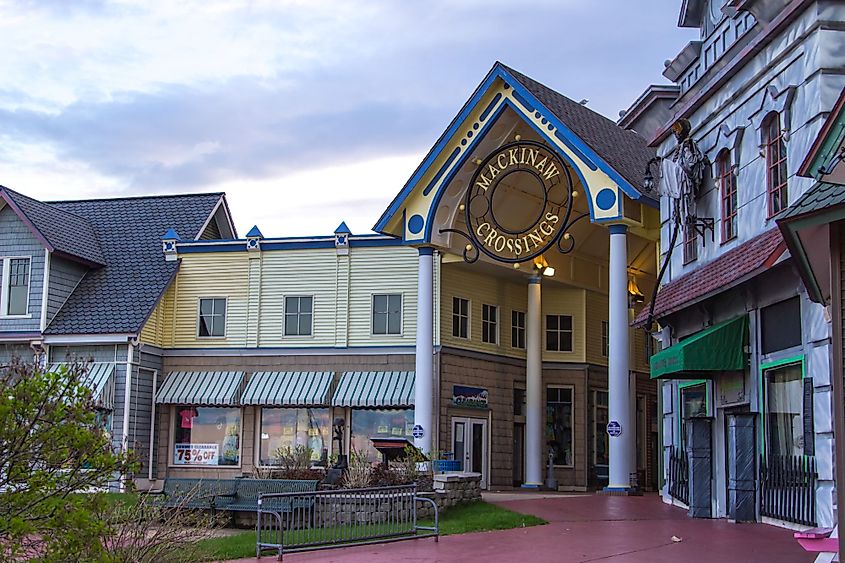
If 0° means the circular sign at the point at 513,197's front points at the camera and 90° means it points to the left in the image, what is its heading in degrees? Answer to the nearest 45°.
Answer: approximately 45°

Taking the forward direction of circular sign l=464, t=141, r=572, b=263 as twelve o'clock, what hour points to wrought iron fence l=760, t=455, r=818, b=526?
The wrought iron fence is roughly at 10 o'clock from the circular sign.

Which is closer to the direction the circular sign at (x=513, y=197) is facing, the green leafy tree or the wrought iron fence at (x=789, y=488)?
the green leafy tree

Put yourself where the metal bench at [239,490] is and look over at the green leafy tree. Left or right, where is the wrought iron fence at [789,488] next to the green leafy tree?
left

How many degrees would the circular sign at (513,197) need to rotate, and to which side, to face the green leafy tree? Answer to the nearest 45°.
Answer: approximately 45° to its left

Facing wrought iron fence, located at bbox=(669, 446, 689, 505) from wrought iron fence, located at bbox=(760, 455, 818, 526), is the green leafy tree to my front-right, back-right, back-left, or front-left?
back-left

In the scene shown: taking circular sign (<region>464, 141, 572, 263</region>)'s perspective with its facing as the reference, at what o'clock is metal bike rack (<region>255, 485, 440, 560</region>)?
The metal bike rack is roughly at 11 o'clock from the circular sign.
